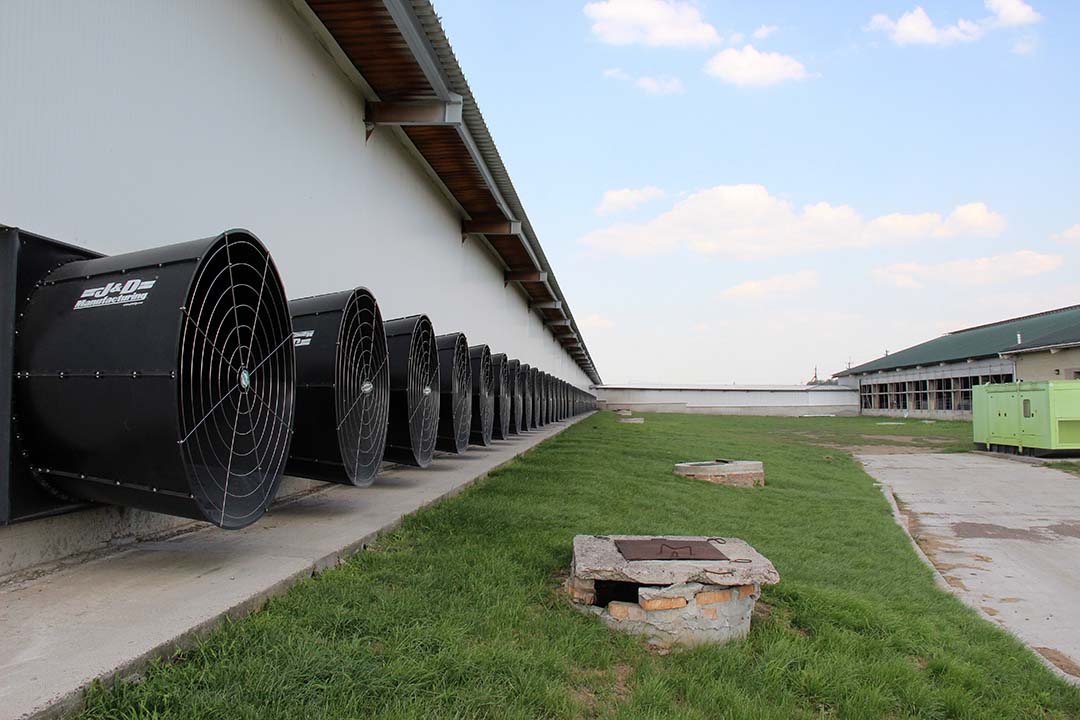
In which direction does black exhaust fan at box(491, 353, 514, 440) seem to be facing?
to the viewer's right

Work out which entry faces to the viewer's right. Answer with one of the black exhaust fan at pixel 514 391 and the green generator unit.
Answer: the black exhaust fan

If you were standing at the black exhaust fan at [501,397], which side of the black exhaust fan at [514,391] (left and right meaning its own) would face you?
right

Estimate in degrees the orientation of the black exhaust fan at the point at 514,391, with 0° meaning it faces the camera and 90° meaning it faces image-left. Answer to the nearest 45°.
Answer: approximately 270°

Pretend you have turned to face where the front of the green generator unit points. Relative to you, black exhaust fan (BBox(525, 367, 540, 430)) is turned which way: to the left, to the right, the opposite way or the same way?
the opposite way

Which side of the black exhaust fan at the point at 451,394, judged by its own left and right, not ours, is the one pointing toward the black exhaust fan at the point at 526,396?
left

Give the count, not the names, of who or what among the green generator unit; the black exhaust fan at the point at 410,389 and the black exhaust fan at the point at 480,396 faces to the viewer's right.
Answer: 2

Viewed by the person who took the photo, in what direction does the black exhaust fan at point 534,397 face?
facing to the right of the viewer

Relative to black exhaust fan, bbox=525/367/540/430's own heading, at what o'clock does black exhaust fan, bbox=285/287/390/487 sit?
black exhaust fan, bbox=285/287/390/487 is roughly at 3 o'clock from black exhaust fan, bbox=525/367/540/430.

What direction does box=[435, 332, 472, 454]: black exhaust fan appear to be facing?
to the viewer's right

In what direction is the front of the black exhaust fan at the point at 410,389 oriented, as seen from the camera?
facing to the right of the viewer

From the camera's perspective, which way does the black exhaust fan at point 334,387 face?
to the viewer's right

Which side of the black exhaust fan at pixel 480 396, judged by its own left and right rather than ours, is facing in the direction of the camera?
right

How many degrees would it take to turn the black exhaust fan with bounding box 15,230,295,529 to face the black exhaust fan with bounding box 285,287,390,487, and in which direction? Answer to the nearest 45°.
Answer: approximately 90° to its left
